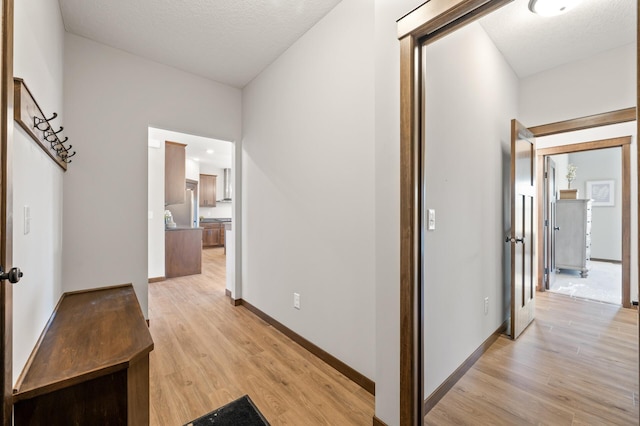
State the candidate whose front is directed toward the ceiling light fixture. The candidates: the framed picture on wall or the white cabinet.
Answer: the framed picture on wall

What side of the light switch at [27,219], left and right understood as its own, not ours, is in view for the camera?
right

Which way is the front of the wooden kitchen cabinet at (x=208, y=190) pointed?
toward the camera

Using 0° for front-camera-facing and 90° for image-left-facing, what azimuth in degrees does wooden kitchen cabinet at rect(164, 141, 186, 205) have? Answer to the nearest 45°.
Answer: approximately 270°

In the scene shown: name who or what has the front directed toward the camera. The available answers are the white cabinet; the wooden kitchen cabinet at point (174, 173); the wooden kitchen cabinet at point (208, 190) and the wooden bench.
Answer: the wooden kitchen cabinet at point (208, 190)

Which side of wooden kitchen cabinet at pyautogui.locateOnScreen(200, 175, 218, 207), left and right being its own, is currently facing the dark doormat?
front

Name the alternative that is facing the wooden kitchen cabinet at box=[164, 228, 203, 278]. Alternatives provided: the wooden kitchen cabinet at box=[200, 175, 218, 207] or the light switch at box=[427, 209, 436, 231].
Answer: the wooden kitchen cabinet at box=[200, 175, 218, 207]

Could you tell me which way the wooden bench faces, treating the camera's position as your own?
facing to the right of the viewer

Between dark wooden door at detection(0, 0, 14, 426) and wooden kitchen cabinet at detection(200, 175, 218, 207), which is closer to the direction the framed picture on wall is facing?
the dark wooden door

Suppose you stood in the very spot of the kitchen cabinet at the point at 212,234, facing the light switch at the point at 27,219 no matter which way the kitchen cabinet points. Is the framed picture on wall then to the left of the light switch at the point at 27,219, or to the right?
left

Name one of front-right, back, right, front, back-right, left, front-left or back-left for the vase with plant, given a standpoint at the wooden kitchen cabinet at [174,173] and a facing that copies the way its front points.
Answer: front-right
